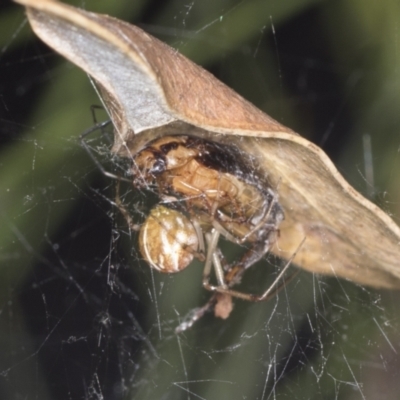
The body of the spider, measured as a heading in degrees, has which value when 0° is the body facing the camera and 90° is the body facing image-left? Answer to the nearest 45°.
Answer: approximately 270°
